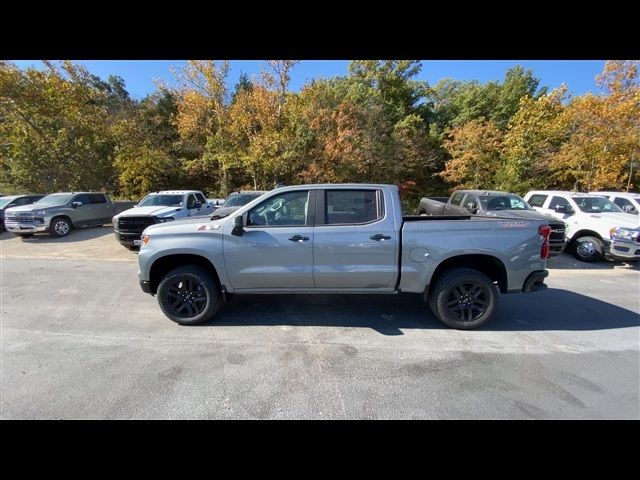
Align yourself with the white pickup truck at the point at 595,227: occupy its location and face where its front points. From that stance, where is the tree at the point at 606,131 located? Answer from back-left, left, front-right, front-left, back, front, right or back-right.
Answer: back-left

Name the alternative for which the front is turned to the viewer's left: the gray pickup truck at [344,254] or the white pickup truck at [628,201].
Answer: the gray pickup truck

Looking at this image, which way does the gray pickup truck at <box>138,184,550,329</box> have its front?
to the viewer's left

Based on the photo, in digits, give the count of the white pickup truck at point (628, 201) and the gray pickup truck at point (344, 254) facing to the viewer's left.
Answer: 1

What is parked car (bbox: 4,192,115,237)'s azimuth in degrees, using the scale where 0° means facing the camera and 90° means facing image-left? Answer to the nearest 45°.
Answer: approximately 45°

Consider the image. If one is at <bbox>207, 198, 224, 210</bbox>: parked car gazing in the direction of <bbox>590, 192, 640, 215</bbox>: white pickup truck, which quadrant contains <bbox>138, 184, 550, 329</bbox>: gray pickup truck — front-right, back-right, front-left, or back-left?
front-right

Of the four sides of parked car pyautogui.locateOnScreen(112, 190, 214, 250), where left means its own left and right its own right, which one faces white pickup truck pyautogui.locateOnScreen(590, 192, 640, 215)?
left

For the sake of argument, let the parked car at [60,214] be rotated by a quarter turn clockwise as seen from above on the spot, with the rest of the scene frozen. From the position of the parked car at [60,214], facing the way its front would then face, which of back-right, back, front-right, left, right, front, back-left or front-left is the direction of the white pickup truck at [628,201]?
back

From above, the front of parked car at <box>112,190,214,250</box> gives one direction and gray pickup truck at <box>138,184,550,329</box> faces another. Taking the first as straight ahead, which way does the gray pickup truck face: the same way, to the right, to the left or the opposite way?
to the right

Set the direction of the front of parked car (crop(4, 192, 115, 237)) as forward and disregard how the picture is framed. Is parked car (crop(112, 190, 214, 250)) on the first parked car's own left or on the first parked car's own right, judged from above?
on the first parked car's own left

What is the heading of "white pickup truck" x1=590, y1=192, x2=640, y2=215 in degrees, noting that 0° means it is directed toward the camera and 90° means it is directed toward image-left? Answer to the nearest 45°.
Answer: approximately 315°

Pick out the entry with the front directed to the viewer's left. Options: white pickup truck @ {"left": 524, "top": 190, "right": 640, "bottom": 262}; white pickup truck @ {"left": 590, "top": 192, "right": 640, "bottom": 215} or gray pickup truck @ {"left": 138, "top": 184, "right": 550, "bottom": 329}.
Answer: the gray pickup truck

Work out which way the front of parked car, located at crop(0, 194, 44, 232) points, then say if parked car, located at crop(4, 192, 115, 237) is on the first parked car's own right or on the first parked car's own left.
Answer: on the first parked car's own left

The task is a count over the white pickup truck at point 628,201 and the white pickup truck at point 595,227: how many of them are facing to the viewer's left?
0

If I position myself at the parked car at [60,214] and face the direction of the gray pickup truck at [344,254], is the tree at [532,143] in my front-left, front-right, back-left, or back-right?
front-left

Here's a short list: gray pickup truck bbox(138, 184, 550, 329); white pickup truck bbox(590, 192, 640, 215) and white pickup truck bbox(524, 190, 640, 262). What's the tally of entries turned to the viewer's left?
1

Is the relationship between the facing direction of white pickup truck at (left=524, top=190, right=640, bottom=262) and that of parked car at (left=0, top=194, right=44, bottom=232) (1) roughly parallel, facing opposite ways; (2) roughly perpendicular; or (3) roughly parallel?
roughly parallel
